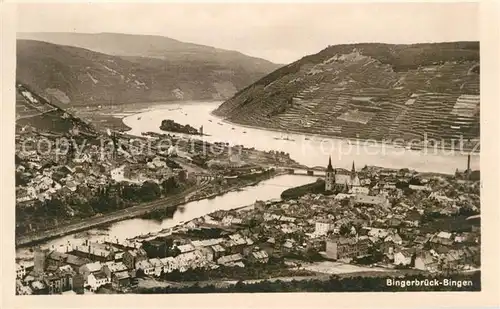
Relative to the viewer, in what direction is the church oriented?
to the viewer's left
